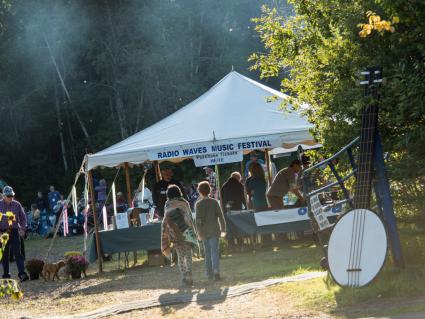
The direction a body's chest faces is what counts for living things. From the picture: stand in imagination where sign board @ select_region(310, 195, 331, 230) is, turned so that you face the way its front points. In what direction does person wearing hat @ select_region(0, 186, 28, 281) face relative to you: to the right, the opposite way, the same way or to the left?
the same way

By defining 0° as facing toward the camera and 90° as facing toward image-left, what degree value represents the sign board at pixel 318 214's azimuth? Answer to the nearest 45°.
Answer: approximately 45°

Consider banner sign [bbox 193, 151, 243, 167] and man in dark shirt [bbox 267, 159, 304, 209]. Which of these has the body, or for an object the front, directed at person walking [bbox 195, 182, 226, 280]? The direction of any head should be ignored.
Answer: the banner sign

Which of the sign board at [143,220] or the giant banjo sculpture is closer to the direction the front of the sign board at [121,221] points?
the giant banjo sculpture

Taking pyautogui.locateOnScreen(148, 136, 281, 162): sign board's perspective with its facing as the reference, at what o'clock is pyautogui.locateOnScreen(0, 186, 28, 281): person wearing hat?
The person wearing hat is roughly at 3 o'clock from the sign board.

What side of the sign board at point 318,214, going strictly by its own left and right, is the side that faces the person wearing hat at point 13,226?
right

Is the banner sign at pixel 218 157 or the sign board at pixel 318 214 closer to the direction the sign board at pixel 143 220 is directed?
the sign board
